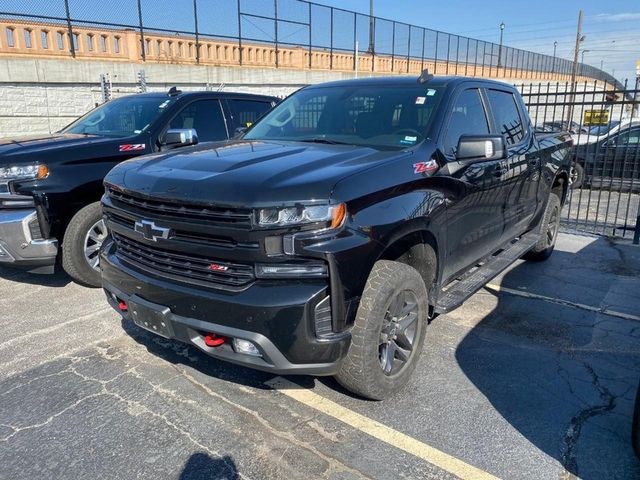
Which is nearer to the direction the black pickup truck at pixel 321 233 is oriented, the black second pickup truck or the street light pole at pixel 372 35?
the black second pickup truck

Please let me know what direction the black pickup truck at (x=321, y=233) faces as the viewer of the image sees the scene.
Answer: facing the viewer and to the left of the viewer

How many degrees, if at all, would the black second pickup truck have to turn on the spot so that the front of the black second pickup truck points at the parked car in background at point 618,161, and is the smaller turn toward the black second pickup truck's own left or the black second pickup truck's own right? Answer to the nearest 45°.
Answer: approximately 135° to the black second pickup truck's own left

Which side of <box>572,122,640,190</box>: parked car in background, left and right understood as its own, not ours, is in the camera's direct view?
left

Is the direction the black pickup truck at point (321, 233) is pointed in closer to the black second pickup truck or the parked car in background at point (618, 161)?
the black second pickup truck

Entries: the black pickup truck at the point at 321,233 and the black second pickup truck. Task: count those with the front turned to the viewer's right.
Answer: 0

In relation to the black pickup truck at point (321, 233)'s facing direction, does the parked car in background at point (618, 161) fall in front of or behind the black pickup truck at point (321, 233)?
behind

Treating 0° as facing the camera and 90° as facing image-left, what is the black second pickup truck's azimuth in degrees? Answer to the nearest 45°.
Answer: approximately 45°

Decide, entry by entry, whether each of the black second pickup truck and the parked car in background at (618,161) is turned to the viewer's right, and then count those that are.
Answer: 0

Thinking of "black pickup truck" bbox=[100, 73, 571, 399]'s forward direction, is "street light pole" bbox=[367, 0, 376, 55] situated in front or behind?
behind

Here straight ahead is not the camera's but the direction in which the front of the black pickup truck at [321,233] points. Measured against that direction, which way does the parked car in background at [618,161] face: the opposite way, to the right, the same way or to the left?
to the right
